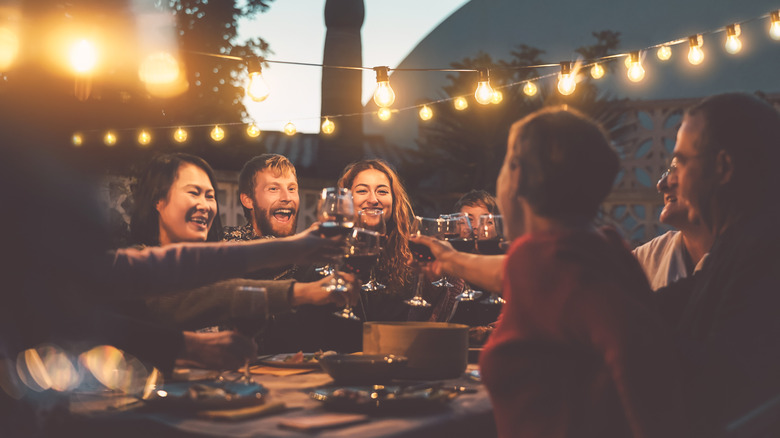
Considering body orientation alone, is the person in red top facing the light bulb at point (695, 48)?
no

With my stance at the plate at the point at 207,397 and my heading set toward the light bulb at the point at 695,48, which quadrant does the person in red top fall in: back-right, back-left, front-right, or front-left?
front-right

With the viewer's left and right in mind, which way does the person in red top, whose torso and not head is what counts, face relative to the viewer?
facing away from the viewer and to the left of the viewer

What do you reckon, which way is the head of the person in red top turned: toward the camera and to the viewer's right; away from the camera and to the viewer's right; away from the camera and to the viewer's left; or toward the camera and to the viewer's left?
away from the camera and to the viewer's left

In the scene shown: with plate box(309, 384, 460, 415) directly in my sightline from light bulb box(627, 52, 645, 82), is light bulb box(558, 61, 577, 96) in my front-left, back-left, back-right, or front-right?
front-right

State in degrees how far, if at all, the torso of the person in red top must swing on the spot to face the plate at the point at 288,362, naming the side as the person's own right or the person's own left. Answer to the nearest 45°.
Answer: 0° — they already face it

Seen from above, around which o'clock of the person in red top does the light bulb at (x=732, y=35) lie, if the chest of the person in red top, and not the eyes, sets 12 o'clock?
The light bulb is roughly at 2 o'clock from the person in red top.

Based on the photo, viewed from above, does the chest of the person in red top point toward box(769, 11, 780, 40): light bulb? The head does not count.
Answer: no

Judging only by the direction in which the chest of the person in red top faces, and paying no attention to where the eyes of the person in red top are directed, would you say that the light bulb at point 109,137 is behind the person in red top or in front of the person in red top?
in front

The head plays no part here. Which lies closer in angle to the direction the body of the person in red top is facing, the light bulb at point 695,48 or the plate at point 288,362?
the plate

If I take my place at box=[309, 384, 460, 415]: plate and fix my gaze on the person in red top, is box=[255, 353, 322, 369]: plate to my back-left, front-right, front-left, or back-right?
back-left

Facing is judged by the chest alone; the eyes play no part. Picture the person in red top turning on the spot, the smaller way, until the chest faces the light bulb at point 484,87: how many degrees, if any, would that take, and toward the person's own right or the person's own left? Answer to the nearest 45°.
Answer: approximately 45° to the person's own right

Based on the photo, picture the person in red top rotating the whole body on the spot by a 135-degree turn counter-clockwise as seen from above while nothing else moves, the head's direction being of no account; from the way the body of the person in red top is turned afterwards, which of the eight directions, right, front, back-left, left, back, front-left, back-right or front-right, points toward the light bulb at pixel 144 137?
back-right
